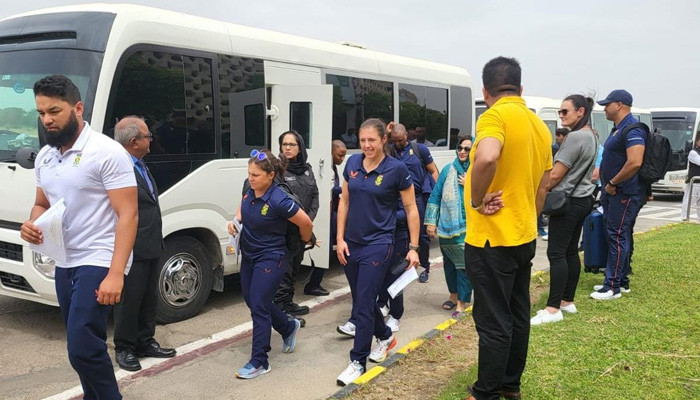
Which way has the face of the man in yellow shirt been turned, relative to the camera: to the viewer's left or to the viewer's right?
to the viewer's left

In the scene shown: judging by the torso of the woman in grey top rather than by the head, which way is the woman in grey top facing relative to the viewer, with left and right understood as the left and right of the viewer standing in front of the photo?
facing to the left of the viewer

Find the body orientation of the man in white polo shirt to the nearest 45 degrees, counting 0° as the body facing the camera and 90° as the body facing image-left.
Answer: approximately 45°

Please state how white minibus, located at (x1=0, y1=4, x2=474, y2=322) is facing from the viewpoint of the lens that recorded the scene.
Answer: facing the viewer and to the left of the viewer

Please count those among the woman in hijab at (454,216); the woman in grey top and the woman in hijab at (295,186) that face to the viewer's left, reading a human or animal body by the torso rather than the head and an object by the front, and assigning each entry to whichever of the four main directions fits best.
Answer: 1

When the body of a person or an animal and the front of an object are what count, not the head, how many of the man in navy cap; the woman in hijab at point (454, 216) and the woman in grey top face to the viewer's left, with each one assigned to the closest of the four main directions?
2

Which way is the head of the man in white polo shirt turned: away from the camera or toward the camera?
toward the camera

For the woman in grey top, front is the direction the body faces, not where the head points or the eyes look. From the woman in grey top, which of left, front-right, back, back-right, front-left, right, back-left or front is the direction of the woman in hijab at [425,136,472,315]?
front

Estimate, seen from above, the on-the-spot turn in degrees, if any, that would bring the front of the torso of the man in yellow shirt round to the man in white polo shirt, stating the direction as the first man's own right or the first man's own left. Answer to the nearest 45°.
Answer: approximately 90° to the first man's own left

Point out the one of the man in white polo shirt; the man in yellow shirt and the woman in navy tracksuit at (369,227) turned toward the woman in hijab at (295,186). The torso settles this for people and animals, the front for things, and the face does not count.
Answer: the man in yellow shirt

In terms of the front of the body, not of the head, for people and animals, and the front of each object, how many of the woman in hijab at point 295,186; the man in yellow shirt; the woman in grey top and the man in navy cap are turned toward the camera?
1

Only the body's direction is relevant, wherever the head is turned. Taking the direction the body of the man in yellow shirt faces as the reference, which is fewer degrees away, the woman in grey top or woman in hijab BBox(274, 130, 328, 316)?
the woman in hijab

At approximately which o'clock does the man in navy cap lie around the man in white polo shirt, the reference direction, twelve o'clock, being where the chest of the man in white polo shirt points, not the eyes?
The man in navy cap is roughly at 7 o'clock from the man in white polo shirt.

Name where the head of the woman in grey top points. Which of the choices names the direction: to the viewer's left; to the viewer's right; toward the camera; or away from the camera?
to the viewer's left

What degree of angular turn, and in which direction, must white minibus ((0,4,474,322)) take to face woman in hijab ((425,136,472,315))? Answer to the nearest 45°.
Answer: approximately 135° to its left

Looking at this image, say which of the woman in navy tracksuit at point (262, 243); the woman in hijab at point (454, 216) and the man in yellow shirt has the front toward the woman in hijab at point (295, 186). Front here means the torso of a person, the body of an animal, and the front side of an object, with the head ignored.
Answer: the man in yellow shirt

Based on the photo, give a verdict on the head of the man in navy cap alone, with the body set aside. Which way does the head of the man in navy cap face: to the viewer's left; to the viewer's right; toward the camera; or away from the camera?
to the viewer's left

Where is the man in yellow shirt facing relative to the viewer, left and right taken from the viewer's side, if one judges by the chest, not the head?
facing away from the viewer and to the left of the viewer

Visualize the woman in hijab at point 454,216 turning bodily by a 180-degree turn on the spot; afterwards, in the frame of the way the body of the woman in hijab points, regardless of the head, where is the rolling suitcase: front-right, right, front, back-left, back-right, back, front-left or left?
right

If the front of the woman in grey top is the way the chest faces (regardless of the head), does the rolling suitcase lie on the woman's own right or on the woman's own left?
on the woman's own right

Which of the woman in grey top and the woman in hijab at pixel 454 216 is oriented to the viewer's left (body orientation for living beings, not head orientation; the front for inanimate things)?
the woman in grey top

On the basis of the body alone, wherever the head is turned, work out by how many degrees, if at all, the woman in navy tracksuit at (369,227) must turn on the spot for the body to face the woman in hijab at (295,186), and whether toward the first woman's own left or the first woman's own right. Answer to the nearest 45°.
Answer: approximately 90° to the first woman's own right

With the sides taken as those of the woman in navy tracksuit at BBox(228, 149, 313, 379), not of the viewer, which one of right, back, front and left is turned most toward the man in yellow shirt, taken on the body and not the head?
left
